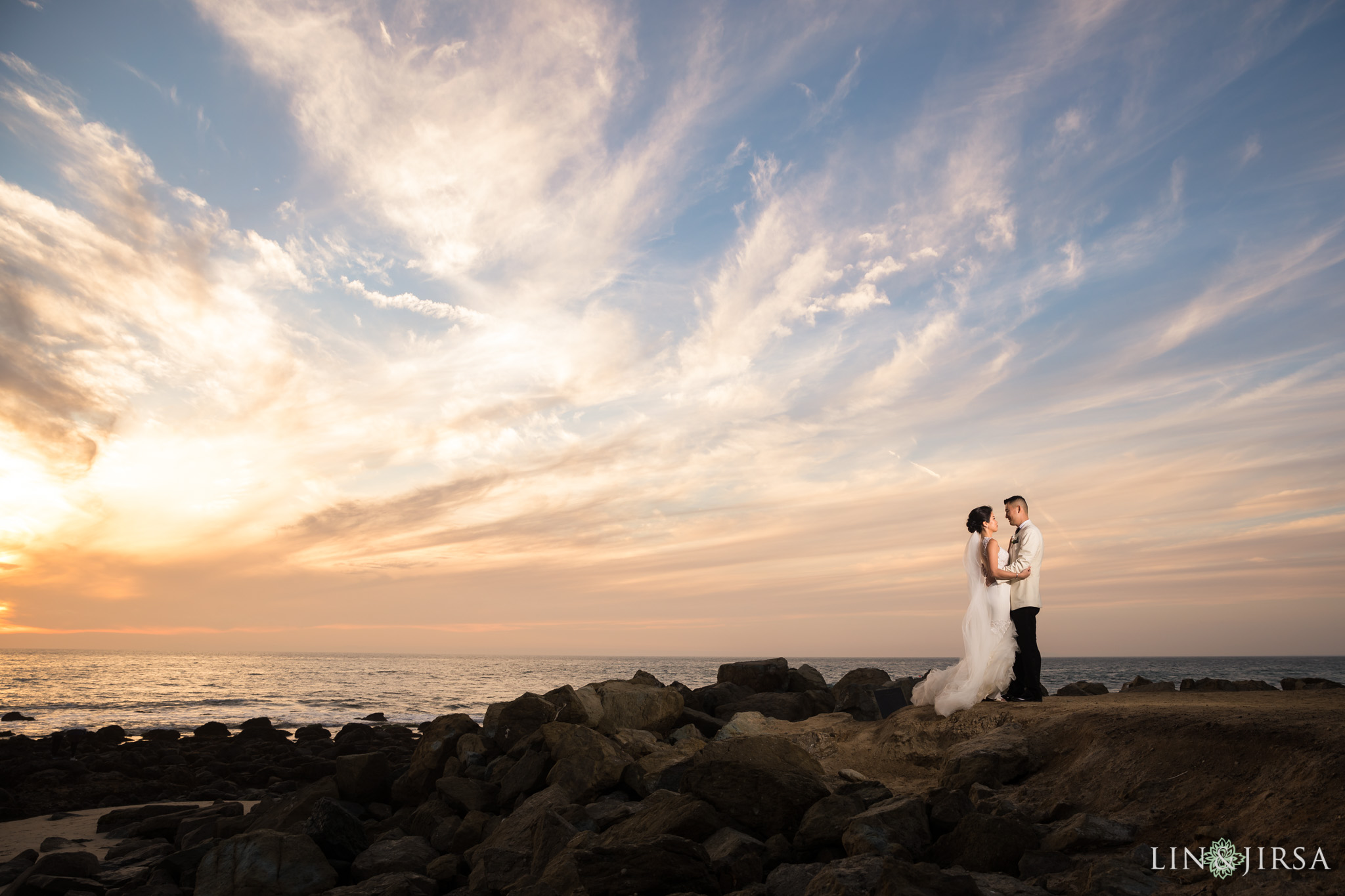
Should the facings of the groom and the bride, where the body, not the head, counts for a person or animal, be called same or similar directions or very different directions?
very different directions

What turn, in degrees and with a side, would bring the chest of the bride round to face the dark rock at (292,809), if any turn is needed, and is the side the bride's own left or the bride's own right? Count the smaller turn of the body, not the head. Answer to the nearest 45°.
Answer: approximately 180°

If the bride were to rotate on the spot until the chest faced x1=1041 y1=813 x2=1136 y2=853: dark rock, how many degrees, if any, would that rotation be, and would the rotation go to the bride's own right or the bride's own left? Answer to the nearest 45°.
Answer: approximately 90° to the bride's own right

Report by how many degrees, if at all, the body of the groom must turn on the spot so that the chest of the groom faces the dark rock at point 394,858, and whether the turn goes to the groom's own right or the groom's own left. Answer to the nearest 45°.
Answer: approximately 45° to the groom's own left

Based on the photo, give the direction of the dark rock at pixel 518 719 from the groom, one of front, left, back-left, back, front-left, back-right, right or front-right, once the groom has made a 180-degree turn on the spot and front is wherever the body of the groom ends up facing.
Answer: back

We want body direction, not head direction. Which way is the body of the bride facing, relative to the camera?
to the viewer's right

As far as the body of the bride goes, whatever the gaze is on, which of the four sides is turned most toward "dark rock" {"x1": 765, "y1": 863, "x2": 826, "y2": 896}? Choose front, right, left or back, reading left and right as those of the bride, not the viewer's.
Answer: right

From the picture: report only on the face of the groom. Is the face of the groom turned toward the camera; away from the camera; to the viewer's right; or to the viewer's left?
to the viewer's left

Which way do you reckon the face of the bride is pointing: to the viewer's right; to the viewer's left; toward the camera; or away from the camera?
to the viewer's right

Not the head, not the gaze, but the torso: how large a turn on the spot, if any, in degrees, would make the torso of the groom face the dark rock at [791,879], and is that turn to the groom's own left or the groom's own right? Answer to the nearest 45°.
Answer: approximately 90° to the groom's own left

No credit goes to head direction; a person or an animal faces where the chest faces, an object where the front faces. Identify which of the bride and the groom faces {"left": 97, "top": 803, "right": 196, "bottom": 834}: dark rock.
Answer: the groom

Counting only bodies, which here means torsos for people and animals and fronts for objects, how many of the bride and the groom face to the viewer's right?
1

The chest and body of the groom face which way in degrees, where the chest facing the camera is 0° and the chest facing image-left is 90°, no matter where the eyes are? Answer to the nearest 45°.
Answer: approximately 90°

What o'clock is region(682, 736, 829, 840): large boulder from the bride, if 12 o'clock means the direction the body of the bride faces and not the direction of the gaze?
The large boulder is roughly at 4 o'clock from the bride.

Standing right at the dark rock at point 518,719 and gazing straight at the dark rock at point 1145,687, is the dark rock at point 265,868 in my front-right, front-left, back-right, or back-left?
back-right

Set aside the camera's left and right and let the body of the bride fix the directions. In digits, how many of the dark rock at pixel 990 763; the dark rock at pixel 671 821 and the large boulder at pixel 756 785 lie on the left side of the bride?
0
